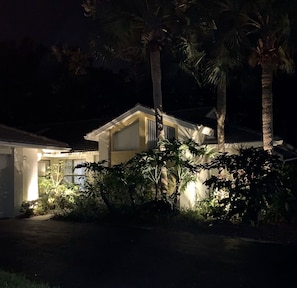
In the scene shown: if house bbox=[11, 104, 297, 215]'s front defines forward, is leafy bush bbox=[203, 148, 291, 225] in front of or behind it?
in front

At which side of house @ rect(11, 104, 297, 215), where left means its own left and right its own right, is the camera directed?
front

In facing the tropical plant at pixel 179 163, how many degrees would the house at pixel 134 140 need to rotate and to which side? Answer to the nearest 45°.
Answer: approximately 45° to its left
